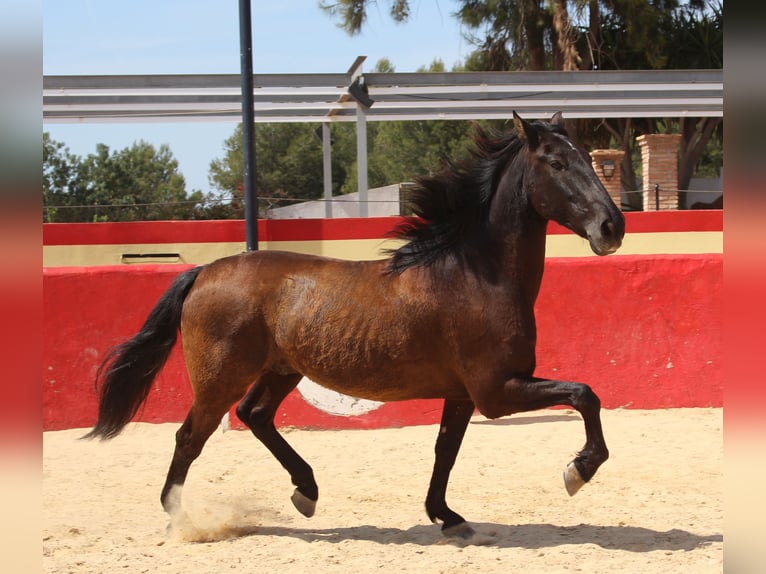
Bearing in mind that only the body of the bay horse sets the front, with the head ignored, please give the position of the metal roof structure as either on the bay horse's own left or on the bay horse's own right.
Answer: on the bay horse's own left

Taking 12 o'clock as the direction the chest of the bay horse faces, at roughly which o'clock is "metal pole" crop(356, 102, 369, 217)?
The metal pole is roughly at 9 o'clock from the bay horse.

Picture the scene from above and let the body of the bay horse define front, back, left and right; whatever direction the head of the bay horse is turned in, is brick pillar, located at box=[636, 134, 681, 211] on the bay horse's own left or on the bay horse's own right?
on the bay horse's own left

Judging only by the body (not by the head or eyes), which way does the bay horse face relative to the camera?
to the viewer's right
